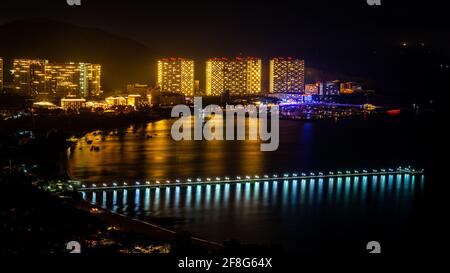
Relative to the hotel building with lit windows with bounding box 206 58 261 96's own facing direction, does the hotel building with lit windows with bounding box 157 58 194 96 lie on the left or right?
on its right

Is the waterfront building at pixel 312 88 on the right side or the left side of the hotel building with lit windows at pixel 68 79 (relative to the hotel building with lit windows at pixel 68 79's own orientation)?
on its left

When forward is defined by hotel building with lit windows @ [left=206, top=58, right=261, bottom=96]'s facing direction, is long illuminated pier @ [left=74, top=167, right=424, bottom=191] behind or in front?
in front

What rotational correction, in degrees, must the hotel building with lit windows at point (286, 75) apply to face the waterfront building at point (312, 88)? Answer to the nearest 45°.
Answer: approximately 90° to its left

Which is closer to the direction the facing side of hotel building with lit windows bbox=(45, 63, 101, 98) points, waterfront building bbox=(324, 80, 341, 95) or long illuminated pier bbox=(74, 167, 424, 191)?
the long illuminated pier

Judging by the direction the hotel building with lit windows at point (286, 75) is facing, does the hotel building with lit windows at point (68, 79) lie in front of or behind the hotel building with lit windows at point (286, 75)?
in front

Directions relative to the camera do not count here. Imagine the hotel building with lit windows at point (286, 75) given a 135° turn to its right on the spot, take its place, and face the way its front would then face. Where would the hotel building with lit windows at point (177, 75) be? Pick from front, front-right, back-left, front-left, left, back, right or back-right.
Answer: left

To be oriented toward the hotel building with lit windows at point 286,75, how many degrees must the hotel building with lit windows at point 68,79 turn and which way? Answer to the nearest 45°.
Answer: approximately 135° to its left

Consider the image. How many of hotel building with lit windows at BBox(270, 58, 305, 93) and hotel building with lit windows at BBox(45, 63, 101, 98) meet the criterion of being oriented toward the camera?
2

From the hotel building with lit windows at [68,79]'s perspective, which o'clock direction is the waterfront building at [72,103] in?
The waterfront building is roughly at 12 o'clock from the hotel building with lit windows.

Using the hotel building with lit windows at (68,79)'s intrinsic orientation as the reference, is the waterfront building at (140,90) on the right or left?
on its left

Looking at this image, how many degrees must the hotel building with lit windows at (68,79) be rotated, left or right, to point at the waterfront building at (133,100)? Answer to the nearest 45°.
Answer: approximately 90° to its left

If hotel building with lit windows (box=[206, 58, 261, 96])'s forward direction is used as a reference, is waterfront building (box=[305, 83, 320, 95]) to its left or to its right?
on its left
